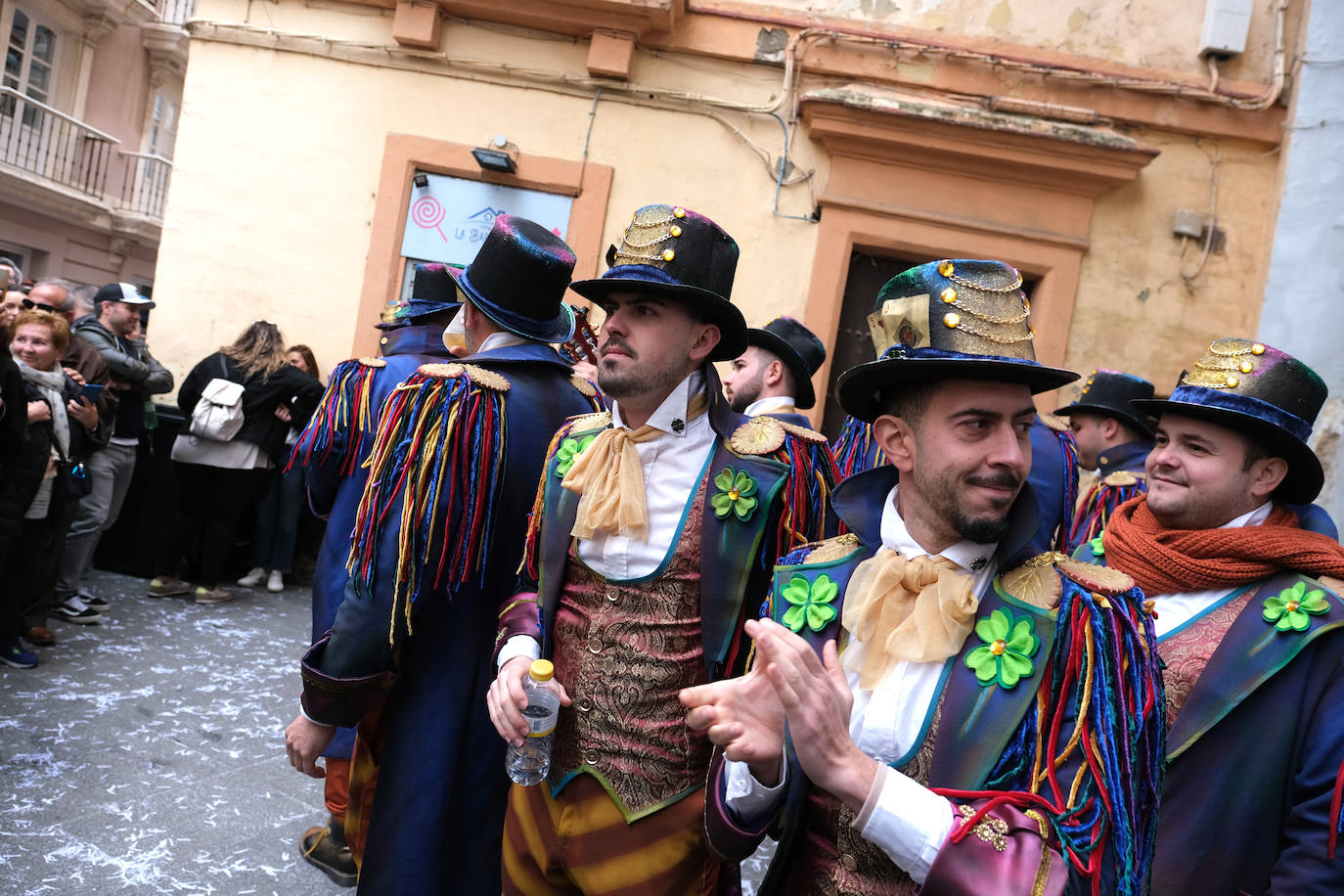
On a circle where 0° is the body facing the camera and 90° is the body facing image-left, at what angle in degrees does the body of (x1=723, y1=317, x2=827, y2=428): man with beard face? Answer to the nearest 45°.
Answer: approximately 90°

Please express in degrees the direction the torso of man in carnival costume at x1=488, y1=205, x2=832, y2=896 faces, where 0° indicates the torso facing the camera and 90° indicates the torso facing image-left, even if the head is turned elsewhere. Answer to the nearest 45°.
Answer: approximately 45°

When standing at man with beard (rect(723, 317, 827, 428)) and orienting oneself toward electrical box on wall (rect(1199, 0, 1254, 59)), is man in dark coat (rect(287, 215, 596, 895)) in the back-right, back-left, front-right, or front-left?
back-right

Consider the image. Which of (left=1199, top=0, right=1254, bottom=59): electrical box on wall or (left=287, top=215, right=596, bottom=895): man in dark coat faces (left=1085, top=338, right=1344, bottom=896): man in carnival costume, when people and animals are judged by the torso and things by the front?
the electrical box on wall

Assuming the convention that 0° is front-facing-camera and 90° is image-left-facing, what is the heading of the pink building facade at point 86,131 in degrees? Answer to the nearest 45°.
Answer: approximately 315°

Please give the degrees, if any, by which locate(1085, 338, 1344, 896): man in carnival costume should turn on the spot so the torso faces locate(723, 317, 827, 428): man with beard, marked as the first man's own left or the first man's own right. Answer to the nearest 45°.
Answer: approximately 90° to the first man's own right

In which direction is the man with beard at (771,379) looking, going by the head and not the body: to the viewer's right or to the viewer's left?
to the viewer's left

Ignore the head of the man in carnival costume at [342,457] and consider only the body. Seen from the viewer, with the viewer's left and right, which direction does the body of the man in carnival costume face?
facing away from the viewer and to the left of the viewer

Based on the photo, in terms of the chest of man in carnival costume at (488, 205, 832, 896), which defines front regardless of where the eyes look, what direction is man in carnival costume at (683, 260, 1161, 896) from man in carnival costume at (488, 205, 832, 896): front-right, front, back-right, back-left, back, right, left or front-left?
left

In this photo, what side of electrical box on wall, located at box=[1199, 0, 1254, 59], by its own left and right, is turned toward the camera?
front

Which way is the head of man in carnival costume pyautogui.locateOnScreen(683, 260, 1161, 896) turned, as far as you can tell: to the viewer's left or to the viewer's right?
to the viewer's right

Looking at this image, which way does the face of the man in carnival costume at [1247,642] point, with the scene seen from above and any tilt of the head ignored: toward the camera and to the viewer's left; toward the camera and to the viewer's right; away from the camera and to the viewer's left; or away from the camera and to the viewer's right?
toward the camera and to the viewer's left

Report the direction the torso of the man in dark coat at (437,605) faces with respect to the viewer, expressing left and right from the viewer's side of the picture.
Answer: facing away from the viewer and to the left of the viewer
